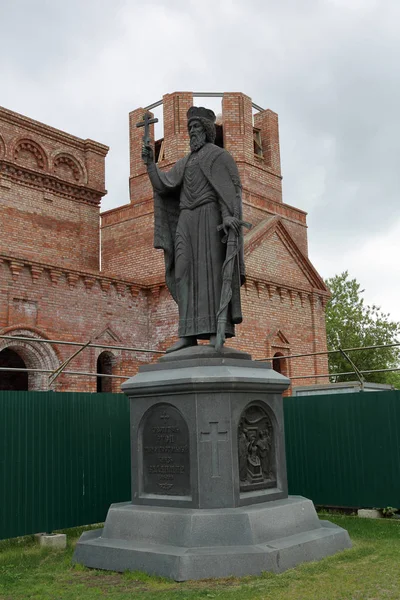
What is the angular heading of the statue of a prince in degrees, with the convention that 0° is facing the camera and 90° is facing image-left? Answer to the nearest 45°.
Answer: approximately 45°

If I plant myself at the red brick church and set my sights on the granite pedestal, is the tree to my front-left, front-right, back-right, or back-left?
back-left

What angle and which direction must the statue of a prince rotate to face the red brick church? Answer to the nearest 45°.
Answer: approximately 135° to its right

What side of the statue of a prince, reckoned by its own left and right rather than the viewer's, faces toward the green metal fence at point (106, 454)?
right
